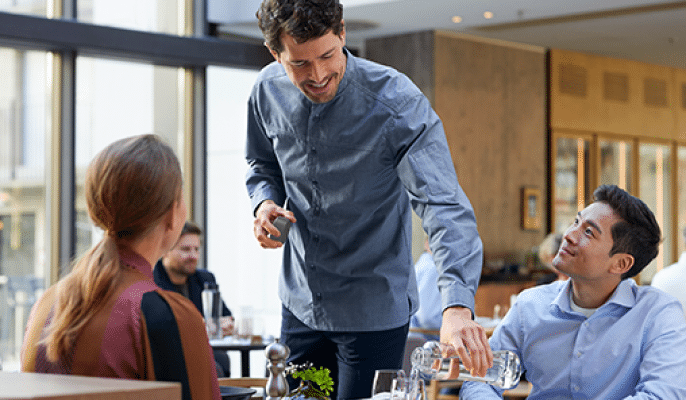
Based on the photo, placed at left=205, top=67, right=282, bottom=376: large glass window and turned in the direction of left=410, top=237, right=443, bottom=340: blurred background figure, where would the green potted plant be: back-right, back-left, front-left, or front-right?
front-right

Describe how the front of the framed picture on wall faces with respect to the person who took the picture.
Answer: facing the viewer

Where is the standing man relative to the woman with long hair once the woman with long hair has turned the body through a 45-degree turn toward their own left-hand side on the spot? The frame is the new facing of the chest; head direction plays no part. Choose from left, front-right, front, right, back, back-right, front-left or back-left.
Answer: front-right

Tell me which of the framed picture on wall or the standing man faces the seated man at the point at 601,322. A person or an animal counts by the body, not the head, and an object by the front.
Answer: the framed picture on wall

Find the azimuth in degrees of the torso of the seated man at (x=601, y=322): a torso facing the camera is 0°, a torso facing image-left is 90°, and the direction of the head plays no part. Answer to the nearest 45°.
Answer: approximately 45°

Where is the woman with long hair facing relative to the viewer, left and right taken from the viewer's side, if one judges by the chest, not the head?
facing away from the viewer and to the right of the viewer

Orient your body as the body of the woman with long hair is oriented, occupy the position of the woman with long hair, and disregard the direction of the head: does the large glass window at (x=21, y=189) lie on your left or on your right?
on your left

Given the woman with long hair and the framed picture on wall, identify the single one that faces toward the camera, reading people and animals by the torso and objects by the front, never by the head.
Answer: the framed picture on wall

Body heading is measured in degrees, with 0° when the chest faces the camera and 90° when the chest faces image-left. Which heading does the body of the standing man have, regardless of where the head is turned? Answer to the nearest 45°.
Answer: approximately 45°

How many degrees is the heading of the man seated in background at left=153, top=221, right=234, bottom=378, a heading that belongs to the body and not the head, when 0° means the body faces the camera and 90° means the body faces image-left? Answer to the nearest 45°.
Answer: approximately 315°

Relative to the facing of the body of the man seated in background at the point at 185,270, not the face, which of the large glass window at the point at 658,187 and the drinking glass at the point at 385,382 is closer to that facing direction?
the drinking glass

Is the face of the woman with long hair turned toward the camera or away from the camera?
away from the camera

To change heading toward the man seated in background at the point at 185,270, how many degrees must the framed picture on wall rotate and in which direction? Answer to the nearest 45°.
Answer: approximately 45° to its right

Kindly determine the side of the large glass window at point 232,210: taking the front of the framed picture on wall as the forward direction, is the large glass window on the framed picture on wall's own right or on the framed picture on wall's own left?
on the framed picture on wall's own right

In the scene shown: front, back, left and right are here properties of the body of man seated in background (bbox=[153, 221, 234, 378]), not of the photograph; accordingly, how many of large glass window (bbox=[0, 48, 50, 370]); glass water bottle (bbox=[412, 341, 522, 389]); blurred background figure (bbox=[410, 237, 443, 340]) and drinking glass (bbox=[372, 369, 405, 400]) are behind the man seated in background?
1
